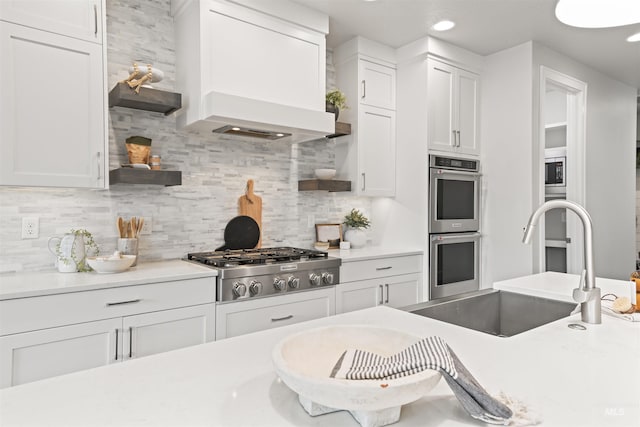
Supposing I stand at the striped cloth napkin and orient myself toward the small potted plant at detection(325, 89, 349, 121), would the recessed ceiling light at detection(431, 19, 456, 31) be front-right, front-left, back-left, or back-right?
front-right

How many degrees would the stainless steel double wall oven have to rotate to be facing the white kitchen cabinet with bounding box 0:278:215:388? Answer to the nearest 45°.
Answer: approximately 90° to its right

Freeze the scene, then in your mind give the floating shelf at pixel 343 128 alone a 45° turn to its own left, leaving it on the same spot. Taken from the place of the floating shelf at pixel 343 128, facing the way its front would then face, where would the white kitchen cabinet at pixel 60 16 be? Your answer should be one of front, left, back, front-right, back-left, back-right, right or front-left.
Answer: back-right

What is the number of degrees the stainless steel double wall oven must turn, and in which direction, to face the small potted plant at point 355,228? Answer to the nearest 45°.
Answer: approximately 135° to its right

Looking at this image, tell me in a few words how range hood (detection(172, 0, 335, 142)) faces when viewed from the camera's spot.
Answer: facing the viewer and to the right of the viewer

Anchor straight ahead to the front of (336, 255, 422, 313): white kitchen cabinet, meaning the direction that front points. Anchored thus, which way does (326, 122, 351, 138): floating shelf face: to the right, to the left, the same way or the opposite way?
the same way

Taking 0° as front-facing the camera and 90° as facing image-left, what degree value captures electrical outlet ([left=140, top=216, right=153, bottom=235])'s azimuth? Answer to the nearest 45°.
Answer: approximately 0°

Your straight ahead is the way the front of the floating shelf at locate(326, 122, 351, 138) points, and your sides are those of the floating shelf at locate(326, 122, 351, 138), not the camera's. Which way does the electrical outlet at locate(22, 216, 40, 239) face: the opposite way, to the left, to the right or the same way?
the same way

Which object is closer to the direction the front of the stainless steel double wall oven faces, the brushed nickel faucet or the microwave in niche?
the brushed nickel faucet

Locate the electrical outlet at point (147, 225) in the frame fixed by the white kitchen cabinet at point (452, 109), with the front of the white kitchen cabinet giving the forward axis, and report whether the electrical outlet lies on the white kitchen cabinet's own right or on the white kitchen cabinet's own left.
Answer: on the white kitchen cabinet's own right

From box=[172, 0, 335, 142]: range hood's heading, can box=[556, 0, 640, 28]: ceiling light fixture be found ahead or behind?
ahead

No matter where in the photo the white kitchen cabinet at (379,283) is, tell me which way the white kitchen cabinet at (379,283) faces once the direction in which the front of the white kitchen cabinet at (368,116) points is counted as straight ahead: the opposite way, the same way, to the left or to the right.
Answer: the same way

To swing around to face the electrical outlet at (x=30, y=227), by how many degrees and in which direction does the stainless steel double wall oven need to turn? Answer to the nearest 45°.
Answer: approximately 90° to its right
